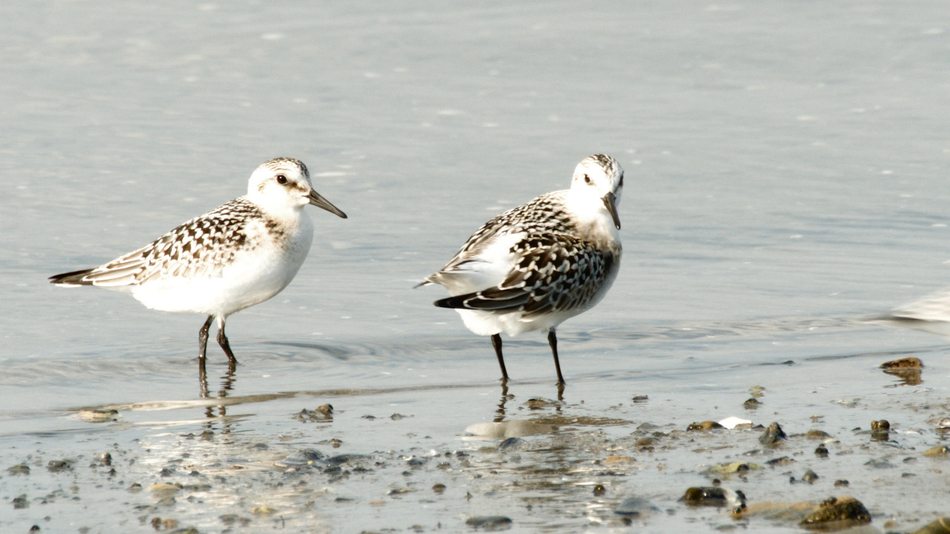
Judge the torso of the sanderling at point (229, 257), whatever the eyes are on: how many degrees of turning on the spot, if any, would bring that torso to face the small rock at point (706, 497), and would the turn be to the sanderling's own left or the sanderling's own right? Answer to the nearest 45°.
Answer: approximately 45° to the sanderling's own right

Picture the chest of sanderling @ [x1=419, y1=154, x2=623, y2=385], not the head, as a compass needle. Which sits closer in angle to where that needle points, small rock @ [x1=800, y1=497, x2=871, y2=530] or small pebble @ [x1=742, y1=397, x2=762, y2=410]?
the small pebble

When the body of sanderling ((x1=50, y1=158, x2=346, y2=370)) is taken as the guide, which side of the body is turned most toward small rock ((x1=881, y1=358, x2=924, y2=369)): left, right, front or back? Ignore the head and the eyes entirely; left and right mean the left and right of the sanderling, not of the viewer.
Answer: front

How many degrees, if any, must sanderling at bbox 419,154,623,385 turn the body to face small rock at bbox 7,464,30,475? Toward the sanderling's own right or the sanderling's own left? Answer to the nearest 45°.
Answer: approximately 135° to the sanderling's own right

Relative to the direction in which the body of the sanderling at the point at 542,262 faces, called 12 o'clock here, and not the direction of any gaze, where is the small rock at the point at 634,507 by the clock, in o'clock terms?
The small rock is roughly at 3 o'clock from the sanderling.

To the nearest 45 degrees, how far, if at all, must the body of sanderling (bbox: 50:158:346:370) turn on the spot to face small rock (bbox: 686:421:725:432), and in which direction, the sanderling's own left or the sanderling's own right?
approximately 45° to the sanderling's own right

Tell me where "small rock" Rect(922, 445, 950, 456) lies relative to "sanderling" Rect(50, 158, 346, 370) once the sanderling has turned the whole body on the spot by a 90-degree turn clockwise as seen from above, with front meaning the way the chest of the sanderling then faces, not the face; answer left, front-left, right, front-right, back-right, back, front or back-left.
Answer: front-left

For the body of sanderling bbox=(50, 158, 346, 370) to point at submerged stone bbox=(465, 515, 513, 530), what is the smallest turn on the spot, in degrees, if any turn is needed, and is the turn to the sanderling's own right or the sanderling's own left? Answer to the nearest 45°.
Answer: approximately 90° to the sanderling's own right

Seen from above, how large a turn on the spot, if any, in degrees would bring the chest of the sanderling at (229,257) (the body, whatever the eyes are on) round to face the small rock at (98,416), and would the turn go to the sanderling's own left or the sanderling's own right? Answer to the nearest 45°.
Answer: approximately 135° to the sanderling's own right

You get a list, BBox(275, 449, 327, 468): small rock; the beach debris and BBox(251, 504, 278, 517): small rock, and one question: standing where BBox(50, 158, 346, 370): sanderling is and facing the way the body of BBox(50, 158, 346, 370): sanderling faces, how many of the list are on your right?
3

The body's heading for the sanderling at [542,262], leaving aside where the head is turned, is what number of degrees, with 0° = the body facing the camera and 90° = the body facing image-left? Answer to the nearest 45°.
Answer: approximately 270°

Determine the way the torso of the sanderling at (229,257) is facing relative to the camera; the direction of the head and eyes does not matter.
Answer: to the viewer's right

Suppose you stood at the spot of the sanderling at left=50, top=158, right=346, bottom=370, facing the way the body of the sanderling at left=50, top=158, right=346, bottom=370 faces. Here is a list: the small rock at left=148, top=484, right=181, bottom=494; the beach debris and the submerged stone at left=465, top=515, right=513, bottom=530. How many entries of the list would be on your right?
3

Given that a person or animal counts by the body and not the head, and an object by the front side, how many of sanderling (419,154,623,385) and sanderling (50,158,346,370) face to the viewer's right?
2
